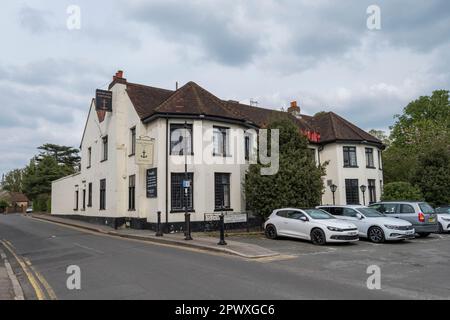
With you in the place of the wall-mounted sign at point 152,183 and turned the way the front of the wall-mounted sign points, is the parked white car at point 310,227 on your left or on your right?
on your left

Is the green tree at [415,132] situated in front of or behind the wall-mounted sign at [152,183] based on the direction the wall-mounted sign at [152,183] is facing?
behind

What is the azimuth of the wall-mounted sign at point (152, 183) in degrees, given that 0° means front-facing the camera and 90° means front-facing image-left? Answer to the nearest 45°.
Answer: approximately 45°

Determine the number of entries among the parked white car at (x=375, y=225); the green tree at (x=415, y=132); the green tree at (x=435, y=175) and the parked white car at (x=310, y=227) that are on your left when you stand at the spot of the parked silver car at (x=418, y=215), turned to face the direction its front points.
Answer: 2

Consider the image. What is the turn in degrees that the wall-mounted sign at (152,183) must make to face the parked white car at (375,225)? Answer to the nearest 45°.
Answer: approximately 90° to its left

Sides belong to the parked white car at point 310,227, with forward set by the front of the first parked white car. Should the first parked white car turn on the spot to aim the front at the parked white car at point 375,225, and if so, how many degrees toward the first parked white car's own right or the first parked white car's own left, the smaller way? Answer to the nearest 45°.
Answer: approximately 45° to the first parked white car's own left

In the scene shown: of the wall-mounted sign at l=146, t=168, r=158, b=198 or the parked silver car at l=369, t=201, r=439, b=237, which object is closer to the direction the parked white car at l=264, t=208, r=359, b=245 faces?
the parked silver car

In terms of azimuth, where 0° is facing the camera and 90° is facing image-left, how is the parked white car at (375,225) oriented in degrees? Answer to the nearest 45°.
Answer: approximately 315°
